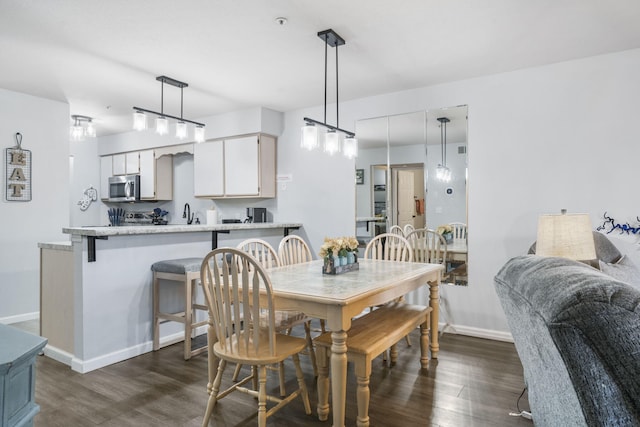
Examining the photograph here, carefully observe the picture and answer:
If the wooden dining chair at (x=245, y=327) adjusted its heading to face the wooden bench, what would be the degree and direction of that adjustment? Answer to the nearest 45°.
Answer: approximately 45° to its right

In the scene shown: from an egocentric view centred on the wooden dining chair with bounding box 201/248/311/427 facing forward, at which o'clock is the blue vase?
The blue vase is roughly at 12 o'clock from the wooden dining chair.

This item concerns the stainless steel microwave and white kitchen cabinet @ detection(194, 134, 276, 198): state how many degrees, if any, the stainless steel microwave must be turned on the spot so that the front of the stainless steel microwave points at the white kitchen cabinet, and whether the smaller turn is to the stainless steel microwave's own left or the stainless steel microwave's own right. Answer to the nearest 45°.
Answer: approximately 90° to the stainless steel microwave's own left

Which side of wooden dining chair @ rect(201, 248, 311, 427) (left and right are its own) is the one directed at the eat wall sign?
left

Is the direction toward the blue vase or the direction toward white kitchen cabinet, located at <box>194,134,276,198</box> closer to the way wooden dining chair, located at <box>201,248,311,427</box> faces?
the blue vase

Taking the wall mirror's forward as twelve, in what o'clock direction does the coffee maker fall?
The coffee maker is roughly at 2 o'clock from the wall mirror.

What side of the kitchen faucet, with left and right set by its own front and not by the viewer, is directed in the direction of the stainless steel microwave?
right
